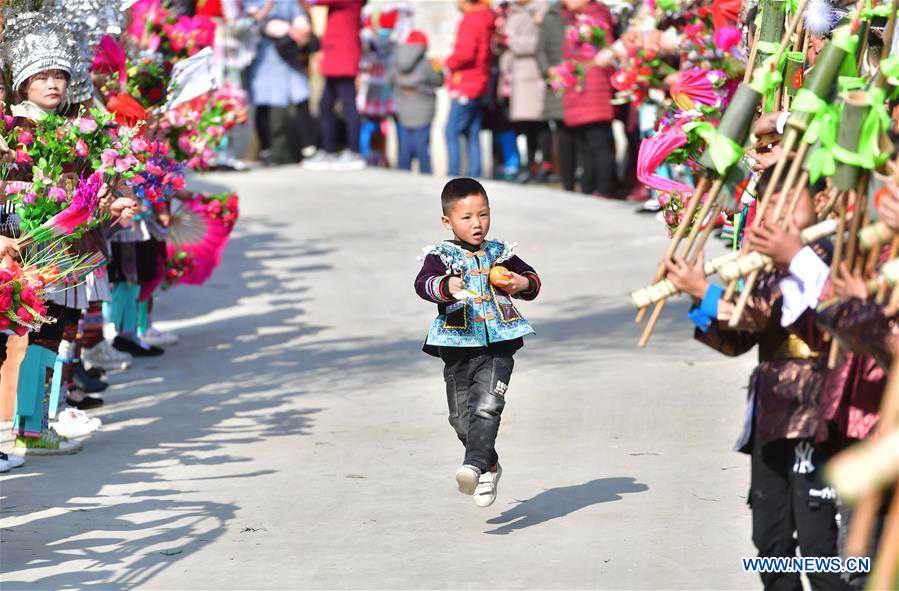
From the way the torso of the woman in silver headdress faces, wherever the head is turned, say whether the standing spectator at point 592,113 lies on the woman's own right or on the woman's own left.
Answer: on the woman's own left

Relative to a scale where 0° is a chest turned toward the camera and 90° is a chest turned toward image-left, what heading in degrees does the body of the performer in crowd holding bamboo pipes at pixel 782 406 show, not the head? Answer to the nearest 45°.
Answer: approximately 45°

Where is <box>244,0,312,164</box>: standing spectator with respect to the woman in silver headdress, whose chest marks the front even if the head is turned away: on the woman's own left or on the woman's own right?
on the woman's own left

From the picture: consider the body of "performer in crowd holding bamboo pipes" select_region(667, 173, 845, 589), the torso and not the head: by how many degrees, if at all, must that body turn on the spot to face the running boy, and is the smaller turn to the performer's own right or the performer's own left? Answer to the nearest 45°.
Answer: approximately 90° to the performer's own right

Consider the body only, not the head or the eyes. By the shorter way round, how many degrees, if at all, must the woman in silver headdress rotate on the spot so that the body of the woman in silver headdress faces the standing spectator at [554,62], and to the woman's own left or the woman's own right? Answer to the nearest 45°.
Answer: approximately 90° to the woman's own left

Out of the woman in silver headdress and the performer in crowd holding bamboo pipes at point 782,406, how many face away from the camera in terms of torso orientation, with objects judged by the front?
0

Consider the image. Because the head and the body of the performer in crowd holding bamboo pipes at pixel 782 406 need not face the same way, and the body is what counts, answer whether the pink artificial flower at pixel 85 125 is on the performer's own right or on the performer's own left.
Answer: on the performer's own right

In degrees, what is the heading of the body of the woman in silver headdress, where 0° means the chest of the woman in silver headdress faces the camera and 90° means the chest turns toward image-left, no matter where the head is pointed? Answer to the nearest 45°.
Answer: approximately 315°
